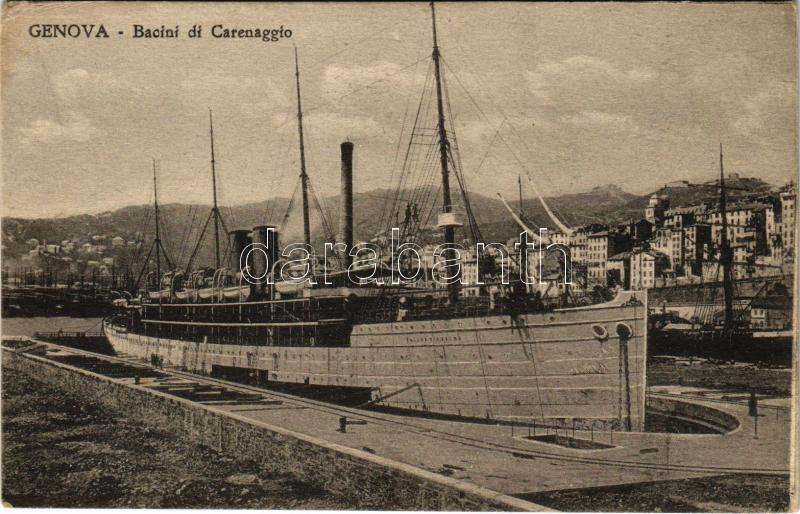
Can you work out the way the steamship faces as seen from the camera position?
facing the viewer and to the right of the viewer

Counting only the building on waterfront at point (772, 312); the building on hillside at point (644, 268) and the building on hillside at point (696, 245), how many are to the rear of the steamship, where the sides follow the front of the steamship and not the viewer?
0

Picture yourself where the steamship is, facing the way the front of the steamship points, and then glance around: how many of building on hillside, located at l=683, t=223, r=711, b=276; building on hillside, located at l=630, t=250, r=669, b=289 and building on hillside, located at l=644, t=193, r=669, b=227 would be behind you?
0

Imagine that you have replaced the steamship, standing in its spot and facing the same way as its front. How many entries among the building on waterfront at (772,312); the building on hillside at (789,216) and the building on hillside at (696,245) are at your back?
0

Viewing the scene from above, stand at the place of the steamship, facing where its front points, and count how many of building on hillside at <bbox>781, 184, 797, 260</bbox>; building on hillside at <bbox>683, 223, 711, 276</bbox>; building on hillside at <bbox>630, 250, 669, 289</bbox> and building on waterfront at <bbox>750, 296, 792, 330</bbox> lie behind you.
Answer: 0

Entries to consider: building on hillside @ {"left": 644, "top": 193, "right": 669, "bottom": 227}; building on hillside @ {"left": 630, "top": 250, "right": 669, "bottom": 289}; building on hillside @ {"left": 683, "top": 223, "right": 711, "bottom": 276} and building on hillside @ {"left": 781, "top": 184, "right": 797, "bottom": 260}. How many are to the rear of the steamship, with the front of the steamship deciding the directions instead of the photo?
0

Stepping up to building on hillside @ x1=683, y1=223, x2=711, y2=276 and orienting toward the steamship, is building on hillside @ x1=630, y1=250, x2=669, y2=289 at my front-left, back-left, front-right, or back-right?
front-right

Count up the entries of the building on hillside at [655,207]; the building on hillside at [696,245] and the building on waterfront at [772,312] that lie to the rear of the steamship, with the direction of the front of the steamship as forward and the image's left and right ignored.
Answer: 0

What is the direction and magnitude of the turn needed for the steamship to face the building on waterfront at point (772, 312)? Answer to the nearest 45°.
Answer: approximately 45° to its left
